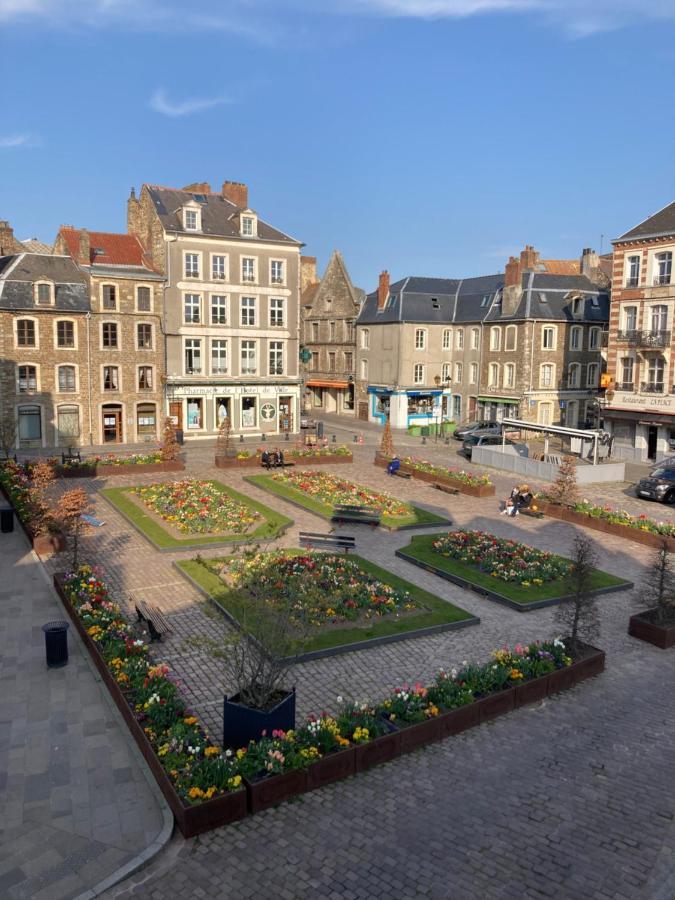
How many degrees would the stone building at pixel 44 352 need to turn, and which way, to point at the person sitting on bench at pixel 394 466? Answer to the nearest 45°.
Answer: approximately 45° to its left

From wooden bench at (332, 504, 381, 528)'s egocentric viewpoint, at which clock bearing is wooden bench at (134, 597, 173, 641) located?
wooden bench at (134, 597, 173, 641) is roughly at 1 o'clock from wooden bench at (332, 504, 381, 528).

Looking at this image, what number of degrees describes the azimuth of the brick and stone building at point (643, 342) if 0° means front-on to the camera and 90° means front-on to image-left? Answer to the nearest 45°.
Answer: approximately 45°

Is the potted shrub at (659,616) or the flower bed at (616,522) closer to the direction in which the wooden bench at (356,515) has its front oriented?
the potted shrub

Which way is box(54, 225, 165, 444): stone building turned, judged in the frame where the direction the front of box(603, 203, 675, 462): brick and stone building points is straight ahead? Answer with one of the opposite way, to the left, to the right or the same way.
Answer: to the left

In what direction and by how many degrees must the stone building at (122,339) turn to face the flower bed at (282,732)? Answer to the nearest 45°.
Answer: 0° — it already faces it

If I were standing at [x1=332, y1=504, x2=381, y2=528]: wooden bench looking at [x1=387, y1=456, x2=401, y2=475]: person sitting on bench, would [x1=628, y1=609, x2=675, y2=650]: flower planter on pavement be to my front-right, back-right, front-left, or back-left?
back-right

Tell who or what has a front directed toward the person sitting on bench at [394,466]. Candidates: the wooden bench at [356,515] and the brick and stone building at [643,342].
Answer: the brick and stone building

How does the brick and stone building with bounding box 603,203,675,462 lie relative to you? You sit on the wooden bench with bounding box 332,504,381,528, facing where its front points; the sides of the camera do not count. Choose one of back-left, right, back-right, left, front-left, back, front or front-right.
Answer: back-left

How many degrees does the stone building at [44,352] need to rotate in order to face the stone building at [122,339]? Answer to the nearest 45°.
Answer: approximately 90° to its left

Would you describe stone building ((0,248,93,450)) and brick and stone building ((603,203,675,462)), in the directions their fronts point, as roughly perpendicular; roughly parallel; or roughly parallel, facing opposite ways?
roughly perpendicular

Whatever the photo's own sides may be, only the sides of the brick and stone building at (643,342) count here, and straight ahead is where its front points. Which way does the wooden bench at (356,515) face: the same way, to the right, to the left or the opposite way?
to the left
